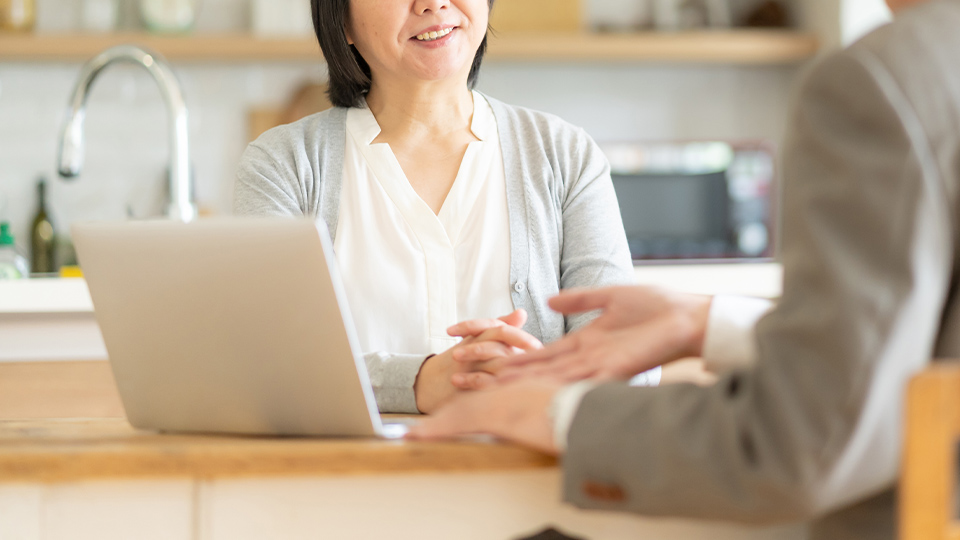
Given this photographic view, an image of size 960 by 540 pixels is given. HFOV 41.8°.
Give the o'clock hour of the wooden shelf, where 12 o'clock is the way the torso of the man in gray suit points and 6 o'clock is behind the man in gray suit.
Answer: The wooden shelf is roughly at 1 o'clock from the man in gray suit.

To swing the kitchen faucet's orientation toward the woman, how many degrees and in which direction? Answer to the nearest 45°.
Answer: approximately 90° to its left

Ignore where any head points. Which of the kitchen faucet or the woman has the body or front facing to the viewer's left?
the kitchen faucet

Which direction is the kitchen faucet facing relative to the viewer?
to the viewer's left

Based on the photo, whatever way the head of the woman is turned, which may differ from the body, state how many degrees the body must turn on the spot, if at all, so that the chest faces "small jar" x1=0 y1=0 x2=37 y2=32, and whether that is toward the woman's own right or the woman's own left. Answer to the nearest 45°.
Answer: approximately 135° to the woman's own right

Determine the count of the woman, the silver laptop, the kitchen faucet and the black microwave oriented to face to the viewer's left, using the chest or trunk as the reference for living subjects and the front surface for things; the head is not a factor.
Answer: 1

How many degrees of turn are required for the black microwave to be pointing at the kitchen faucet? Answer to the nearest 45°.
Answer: approximately 45° to its right

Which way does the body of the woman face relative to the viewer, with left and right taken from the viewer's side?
facing the viewer

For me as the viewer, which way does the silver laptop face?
facing away from the viewer and to the right of the viewer

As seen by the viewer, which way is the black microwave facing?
toward the camera

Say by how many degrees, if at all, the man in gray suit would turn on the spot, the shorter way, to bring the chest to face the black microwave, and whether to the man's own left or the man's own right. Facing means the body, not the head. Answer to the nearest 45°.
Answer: approximately 45° to the man's own right

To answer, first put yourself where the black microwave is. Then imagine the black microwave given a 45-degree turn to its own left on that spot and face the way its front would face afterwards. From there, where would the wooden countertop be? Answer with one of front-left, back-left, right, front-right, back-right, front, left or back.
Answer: front-right

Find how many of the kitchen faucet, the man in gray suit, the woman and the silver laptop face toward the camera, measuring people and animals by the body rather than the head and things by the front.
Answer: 1

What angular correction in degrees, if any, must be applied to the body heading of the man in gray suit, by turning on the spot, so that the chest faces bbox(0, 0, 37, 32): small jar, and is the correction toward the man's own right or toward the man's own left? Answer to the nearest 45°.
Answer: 0° — they already face it

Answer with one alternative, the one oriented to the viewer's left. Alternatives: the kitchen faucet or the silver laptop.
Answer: the kitchen faucet

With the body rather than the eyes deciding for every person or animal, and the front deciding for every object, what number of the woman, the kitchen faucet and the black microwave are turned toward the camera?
2
